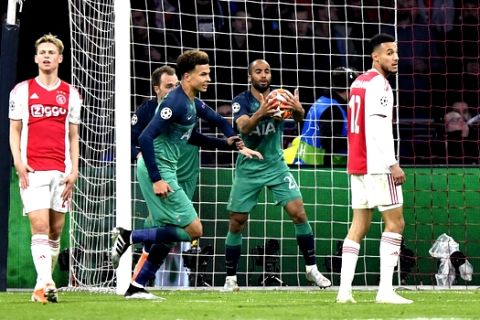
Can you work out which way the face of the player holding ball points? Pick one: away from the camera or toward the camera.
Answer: toward the camera

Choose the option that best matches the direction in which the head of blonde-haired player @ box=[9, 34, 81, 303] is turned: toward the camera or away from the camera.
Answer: toward the camera

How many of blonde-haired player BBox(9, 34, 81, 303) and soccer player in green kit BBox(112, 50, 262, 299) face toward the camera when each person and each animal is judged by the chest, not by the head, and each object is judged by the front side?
1

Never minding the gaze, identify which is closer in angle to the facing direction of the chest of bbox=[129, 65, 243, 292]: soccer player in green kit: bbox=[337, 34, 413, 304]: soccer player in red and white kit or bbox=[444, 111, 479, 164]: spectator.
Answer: the soccer player in red and white kit

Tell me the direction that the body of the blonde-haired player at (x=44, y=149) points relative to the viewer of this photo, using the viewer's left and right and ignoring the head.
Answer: facing the viewer

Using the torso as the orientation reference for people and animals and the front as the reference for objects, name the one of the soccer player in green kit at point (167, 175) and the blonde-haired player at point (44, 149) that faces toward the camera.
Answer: the blonde-haired player

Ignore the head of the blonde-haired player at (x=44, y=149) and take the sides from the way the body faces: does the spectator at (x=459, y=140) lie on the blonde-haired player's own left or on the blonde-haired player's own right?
on the blonde-haired player's own left
